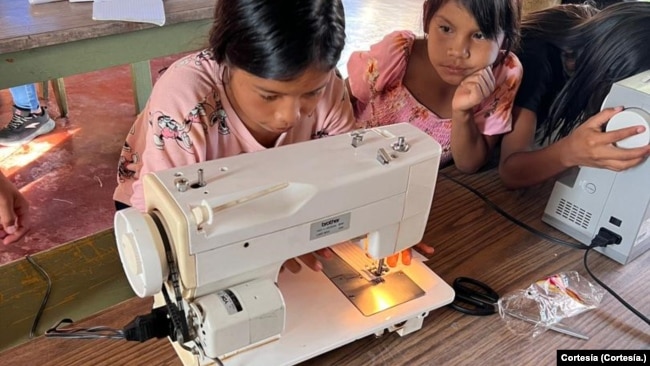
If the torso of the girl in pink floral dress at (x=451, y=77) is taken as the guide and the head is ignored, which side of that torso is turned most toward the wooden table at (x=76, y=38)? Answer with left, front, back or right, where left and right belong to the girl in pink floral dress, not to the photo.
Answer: right

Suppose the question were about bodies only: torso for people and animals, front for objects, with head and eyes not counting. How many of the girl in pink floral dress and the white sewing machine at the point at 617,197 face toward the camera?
1

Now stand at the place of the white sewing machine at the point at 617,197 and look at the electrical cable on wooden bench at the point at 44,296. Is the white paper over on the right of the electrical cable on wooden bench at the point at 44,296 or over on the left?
right

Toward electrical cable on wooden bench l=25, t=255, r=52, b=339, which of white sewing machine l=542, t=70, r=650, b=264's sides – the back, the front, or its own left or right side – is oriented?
left

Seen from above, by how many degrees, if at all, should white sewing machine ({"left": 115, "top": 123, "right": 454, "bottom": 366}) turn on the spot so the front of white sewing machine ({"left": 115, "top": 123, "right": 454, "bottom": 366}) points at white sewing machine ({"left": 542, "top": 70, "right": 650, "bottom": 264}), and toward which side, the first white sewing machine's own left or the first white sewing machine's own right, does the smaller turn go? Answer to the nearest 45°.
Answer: approximately 90° to the first white sewing machine's own right

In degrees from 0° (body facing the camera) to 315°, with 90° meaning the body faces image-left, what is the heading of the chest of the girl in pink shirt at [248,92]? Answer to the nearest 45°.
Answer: approximately 315°

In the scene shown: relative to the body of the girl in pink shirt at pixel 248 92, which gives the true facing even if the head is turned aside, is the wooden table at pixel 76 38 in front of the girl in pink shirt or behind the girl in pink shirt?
behind

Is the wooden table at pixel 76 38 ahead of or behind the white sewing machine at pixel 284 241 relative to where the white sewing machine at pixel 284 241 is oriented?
ahead

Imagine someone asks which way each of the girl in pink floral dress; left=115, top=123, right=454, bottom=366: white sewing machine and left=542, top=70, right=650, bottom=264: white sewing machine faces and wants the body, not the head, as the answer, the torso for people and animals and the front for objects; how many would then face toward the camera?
1
